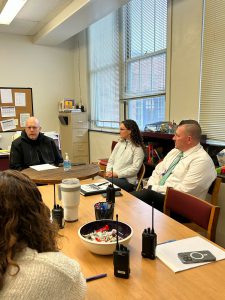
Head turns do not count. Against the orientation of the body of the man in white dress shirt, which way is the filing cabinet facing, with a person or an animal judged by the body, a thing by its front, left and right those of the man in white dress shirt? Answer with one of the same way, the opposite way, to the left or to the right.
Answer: to the left

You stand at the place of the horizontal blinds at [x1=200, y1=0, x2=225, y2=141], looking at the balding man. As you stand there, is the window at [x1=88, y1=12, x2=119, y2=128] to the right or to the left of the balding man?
right

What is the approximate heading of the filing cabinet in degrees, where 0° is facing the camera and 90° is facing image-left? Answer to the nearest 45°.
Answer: approximately 315°

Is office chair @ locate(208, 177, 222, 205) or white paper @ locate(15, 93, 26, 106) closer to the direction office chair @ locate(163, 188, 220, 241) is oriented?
the white paper

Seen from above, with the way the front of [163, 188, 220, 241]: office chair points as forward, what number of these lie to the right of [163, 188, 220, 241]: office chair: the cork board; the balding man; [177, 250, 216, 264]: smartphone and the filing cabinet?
3

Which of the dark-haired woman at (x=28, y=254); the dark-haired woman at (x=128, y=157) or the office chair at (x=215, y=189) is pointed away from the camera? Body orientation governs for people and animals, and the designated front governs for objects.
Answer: the dark-haired woman at (x=28, y=254)

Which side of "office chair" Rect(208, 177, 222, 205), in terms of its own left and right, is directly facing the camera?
left

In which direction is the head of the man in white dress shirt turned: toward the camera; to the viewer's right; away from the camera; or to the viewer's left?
to the viewer's left

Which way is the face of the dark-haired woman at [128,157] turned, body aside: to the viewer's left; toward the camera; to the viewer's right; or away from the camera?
to the viewer's left

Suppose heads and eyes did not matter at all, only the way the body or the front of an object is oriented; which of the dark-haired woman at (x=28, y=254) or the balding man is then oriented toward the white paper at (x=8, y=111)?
the dark-haired woman

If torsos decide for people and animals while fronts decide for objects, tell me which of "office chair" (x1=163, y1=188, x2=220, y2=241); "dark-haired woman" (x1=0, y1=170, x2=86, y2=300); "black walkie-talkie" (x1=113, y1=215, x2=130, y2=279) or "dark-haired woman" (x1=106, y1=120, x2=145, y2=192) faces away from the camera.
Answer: "dark-haired woman" (x1=0, y1=170, x2=86, y2=300)

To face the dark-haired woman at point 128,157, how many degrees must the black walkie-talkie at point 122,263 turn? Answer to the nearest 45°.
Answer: approximately 180°
